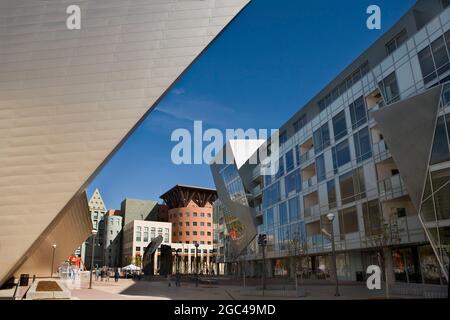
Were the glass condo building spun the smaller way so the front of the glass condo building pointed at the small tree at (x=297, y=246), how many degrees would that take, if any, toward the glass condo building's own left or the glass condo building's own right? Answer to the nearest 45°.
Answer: approximately 90° to the glass condo building's own right

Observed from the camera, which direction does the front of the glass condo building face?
facing the viewer and to the left of the viewer

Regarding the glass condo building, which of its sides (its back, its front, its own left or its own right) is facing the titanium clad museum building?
front
